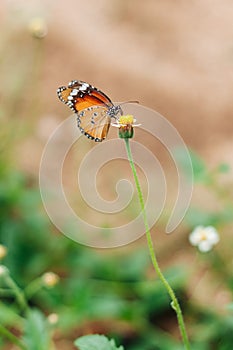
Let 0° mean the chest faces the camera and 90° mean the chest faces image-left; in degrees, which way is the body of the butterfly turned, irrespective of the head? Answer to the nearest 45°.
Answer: approximately 270°
